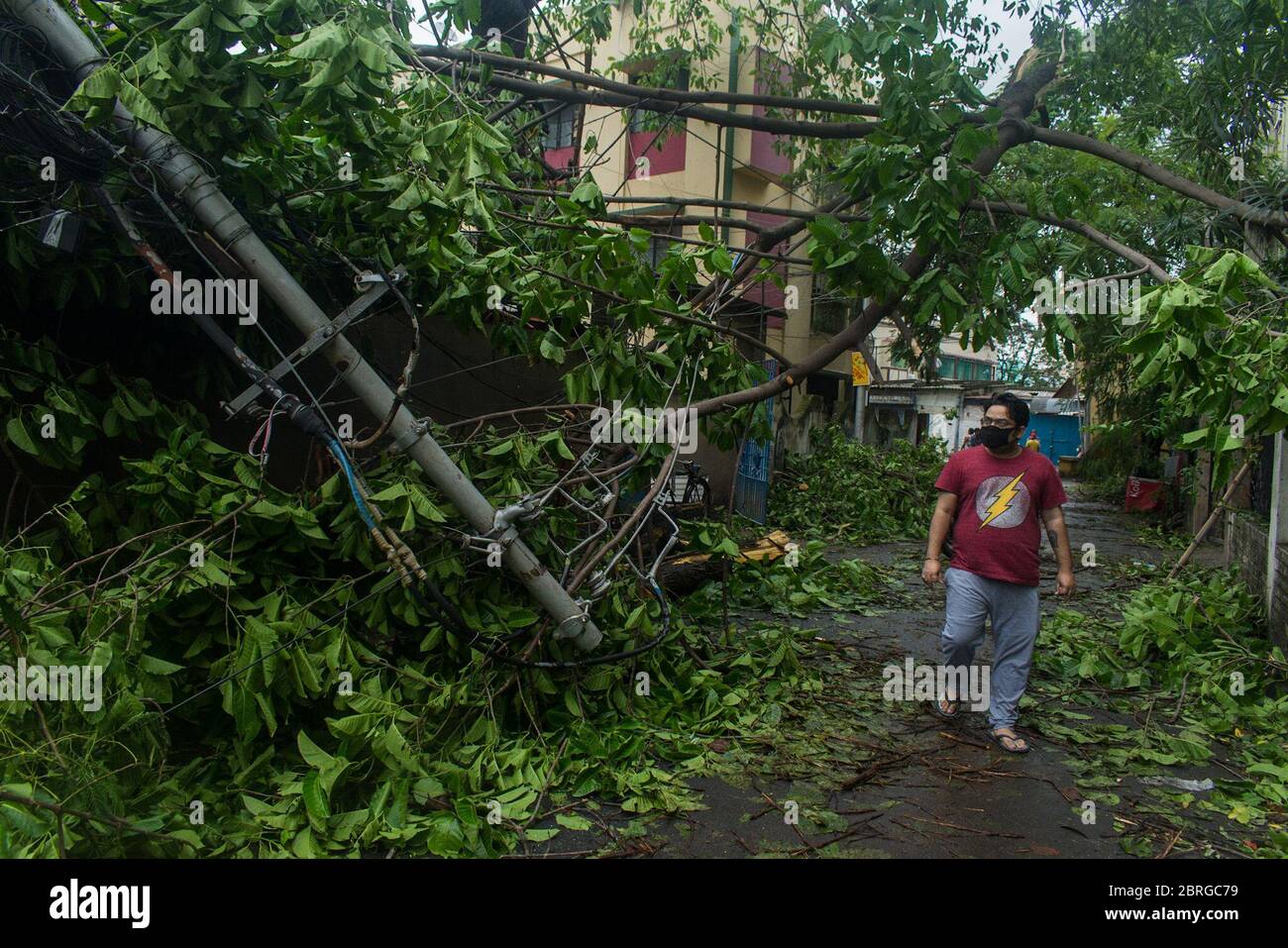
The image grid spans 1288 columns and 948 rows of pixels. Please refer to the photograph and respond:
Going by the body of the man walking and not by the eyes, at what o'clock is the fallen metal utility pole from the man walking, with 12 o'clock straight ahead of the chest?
The fallen metal utility pole is roughly at 2 o'clock from the man walking.

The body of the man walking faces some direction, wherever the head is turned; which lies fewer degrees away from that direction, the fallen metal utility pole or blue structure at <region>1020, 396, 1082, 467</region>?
the fallen metal utility pole

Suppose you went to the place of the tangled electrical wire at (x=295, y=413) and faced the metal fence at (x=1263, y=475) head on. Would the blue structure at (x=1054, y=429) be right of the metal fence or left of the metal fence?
left

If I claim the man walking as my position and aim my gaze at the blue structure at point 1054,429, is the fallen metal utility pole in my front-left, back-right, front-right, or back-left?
back-left

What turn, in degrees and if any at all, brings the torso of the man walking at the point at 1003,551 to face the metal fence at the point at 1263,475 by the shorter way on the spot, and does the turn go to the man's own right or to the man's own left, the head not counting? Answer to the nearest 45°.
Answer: approximately 135° to the man's own left

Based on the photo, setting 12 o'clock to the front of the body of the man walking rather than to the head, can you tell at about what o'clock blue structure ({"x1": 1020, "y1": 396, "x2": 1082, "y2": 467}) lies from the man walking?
The blue structure is roughly at 6 o'clock from the man walking.

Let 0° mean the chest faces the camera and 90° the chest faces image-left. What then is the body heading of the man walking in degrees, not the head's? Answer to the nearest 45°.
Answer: approximately 0°

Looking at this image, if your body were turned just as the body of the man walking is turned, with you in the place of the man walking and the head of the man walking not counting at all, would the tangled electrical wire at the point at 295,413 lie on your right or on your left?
on your right

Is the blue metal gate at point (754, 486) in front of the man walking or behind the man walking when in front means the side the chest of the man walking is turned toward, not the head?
behind
